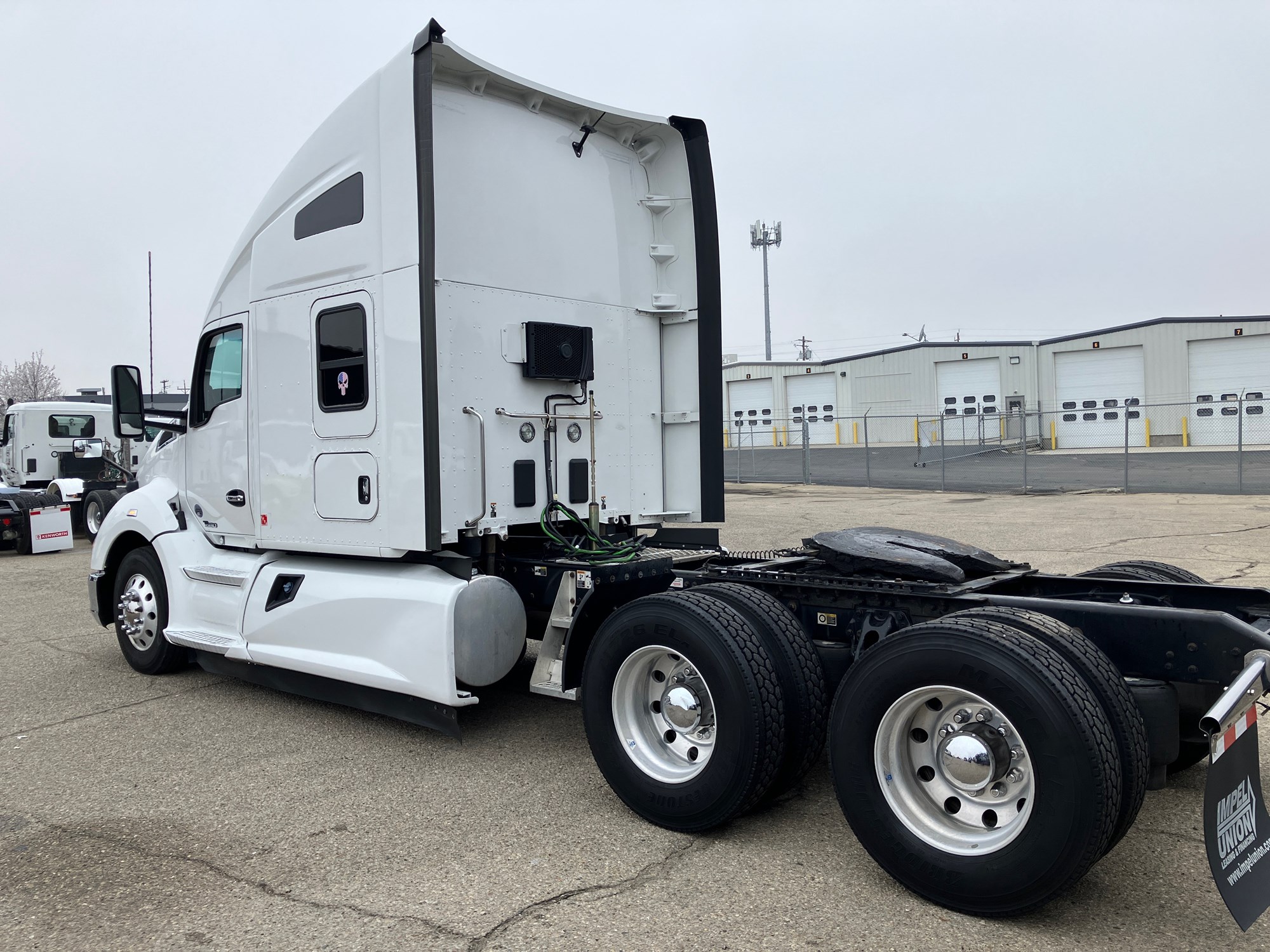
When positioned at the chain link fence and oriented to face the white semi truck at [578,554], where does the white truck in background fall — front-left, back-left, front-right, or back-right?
front-right

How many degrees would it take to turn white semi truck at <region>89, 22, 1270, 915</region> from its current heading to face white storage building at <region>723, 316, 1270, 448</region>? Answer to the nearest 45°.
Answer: approximately 90° to its right

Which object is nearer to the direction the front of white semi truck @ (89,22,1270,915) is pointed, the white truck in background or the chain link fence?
the white truck in background

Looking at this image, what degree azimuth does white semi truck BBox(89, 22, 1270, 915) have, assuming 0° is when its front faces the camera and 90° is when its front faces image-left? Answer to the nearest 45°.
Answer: approximately 135°

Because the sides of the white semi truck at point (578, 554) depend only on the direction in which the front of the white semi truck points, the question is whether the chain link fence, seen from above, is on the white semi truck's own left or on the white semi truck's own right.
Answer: on the white semi truck's own right

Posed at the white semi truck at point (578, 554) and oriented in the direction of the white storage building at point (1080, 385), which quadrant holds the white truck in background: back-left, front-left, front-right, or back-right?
front-left

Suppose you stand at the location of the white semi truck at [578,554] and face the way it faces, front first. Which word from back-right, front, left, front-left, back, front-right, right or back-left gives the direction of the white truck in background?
front
